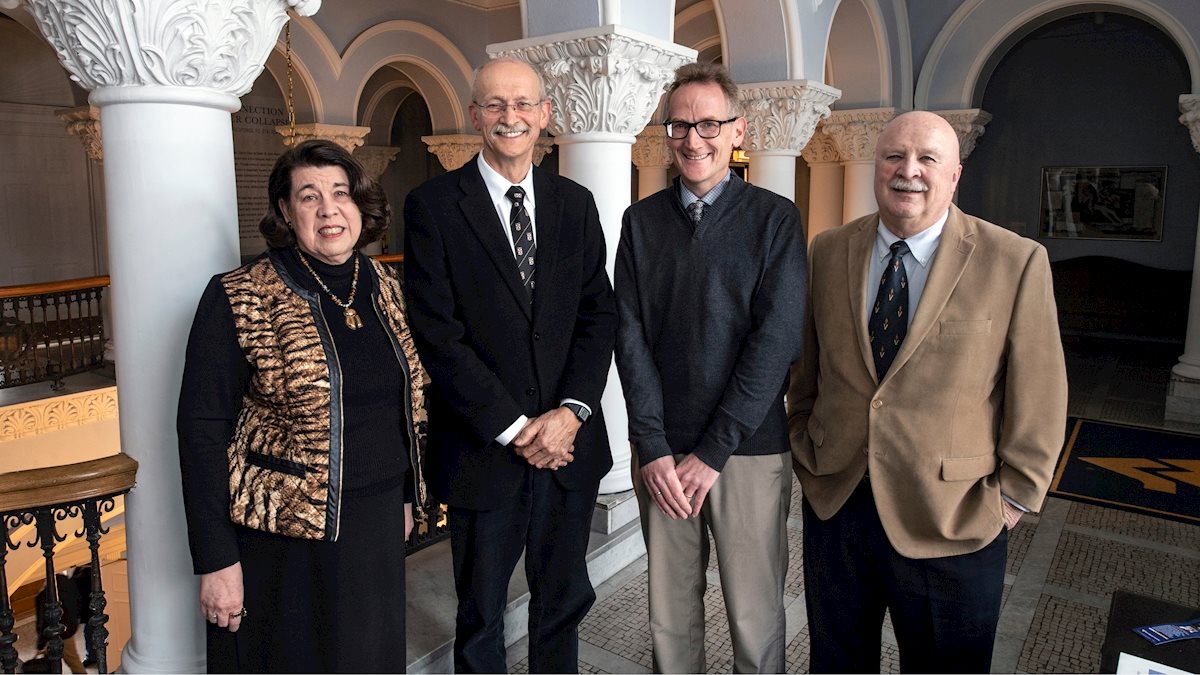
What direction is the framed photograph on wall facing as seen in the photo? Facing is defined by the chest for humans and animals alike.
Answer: toward the camera

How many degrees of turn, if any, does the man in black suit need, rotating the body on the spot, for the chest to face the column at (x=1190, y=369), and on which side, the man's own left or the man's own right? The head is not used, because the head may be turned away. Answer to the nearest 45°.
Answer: approximately 135° to the man's own left

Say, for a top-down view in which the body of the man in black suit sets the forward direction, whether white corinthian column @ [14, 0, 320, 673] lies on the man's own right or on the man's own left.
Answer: on the man's own right

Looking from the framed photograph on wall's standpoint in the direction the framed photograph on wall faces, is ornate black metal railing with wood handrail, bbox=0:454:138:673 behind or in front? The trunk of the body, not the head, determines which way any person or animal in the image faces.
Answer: in front

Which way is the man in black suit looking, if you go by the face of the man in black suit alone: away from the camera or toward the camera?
toward the camera

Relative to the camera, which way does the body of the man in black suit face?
toward the camera

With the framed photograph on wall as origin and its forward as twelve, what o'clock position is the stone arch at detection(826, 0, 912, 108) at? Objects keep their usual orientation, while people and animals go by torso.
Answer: The stone arch is roughly at 1 o'clock from the framed photograph on wall.

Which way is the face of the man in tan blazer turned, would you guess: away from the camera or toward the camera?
toward the camera

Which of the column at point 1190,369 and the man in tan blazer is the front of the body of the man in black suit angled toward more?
the man in tan blazer

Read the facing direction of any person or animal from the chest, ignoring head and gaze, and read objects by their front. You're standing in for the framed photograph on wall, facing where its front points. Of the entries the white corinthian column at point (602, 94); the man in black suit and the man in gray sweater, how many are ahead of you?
3

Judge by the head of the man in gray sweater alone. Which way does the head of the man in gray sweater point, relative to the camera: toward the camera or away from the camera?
toward the camera

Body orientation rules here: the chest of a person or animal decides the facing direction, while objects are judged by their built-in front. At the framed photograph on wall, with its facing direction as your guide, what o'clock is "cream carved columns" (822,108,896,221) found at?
The cream carved columns is roughly at 1 o'clock from the framed photograph on wall.

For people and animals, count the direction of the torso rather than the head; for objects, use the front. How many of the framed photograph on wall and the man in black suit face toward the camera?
2

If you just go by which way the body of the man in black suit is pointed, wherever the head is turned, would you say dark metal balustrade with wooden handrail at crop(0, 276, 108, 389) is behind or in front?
behind
